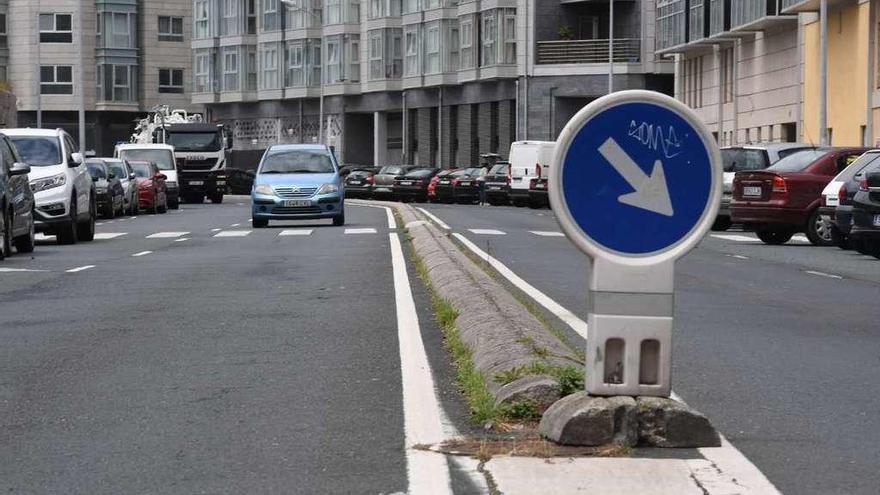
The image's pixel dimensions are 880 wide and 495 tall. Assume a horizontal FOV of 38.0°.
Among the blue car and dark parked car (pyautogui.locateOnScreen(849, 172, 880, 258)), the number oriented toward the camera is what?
1

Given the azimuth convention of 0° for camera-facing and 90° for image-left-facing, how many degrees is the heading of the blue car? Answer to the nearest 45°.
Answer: approximately 0°

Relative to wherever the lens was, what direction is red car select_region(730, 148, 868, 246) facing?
facing away from the viewer and to the right of the viewer

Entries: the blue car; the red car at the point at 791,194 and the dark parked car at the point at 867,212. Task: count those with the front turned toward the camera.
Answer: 1

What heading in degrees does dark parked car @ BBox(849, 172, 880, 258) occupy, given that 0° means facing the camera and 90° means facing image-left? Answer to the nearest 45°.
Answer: approximately 225°

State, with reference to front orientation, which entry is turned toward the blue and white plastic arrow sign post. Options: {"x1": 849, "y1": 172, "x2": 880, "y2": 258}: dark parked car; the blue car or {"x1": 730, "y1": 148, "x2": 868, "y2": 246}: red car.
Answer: the blue car

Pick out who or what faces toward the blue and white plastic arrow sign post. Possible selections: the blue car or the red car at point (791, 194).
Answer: the blue car

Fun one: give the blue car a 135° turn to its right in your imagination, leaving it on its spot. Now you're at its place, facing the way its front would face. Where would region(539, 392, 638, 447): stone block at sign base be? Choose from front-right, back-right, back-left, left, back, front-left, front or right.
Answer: back-left

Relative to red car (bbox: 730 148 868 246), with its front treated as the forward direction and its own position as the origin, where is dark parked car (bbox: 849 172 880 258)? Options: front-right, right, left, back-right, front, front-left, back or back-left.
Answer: back-right
